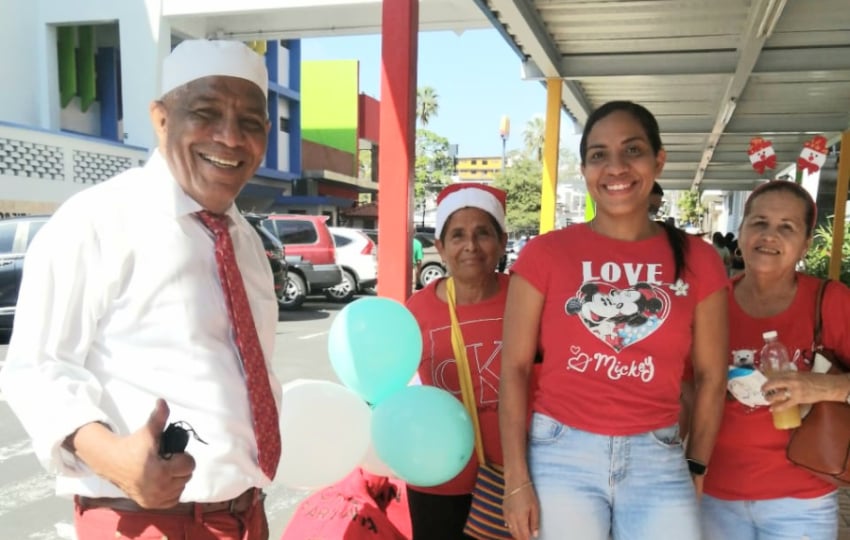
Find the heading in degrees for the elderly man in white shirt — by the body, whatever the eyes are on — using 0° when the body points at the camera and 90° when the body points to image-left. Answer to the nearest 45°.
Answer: approximately 315°

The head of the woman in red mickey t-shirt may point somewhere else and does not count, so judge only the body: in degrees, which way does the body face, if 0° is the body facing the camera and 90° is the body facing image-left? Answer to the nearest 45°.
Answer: approximately 0°

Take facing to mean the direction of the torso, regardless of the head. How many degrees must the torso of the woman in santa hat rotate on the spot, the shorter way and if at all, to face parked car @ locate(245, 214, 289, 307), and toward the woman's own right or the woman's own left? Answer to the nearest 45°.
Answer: approximately 180°

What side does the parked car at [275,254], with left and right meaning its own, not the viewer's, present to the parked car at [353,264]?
right

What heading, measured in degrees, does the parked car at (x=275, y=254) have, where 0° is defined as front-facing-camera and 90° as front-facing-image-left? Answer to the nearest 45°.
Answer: approximately 135°

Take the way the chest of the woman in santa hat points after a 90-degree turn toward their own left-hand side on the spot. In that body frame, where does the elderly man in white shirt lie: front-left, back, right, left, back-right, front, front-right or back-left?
back-right

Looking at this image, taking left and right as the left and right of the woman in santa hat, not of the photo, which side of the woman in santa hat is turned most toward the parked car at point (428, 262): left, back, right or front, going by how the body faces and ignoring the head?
back

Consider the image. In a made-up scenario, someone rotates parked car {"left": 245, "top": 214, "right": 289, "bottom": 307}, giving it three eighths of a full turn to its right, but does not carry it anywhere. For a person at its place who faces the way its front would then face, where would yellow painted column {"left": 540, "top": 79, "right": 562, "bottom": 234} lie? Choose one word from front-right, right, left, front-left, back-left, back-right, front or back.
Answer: front-right

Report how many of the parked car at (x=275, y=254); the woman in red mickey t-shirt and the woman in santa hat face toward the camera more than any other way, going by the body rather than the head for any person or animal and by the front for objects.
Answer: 2
